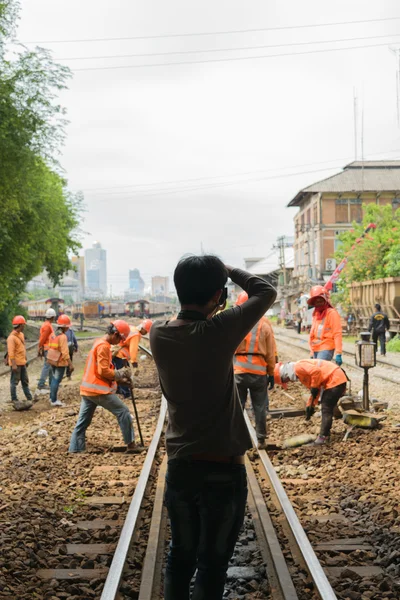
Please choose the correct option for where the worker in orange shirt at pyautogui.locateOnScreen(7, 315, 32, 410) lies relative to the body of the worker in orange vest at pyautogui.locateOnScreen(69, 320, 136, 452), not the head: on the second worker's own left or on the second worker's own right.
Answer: on the second worker's own left

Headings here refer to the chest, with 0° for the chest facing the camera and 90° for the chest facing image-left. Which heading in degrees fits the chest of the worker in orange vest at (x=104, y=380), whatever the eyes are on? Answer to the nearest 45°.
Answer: approximately 270°

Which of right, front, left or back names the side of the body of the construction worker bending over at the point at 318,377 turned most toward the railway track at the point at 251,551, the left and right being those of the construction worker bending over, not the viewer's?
left

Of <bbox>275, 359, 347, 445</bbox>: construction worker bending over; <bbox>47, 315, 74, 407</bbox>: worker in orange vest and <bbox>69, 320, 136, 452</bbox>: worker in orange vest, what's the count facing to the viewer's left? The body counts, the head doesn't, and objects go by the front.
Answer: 1

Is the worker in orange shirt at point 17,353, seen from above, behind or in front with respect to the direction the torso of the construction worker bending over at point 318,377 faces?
in front

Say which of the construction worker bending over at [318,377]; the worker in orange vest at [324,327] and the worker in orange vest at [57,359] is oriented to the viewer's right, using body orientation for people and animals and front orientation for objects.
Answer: the worker in orange vest at [57,359]

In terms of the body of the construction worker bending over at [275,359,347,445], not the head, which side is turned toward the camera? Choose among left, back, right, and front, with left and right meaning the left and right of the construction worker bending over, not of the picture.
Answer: left

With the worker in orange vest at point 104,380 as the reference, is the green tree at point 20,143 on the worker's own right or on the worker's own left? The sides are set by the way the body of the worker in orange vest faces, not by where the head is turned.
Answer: on the worker's own left

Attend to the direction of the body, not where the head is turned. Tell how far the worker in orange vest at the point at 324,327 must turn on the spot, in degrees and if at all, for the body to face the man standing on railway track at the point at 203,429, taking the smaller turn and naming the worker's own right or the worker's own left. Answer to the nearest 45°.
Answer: approximately 45° to the worker's own left

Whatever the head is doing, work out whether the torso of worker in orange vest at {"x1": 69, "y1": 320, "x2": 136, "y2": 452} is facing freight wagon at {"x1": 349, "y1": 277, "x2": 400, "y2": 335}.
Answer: no

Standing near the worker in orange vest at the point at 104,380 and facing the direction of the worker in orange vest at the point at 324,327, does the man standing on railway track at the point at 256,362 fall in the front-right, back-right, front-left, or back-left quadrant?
front-right

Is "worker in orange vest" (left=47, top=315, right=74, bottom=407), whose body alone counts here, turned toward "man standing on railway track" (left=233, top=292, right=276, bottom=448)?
no

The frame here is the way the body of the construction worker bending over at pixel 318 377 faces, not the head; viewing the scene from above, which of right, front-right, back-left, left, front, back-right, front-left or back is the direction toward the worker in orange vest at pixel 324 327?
right

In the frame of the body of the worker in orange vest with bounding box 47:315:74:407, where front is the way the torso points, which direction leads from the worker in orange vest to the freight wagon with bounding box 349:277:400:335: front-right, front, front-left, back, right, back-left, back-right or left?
front-left

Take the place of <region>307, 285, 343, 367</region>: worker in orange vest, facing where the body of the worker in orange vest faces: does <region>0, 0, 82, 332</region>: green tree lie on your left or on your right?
on your right
